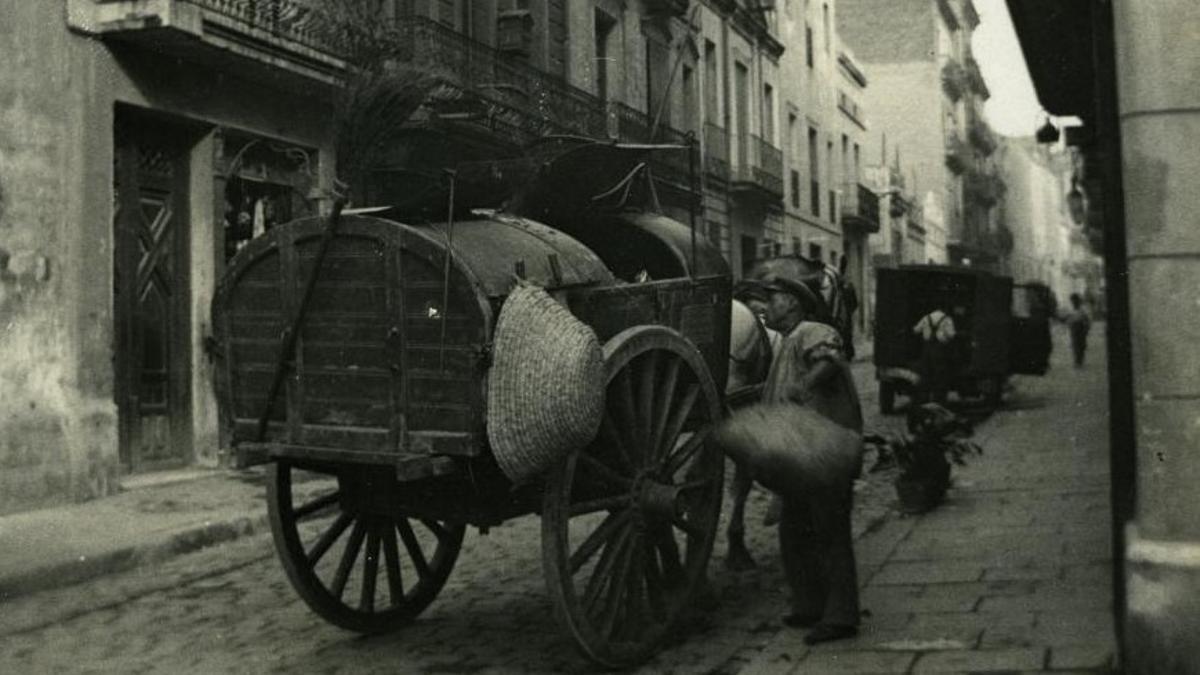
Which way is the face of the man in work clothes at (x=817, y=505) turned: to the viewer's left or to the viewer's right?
to the viewer's left

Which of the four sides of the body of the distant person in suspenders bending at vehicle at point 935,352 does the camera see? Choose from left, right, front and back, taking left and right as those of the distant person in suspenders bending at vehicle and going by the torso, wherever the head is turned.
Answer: back

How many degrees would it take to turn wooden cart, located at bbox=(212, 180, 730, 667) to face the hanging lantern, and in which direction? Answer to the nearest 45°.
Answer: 0° — it already faces it

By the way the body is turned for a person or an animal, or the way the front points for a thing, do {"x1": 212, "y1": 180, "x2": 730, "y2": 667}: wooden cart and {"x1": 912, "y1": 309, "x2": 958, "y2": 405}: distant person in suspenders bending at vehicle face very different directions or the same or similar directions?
same or similar directions

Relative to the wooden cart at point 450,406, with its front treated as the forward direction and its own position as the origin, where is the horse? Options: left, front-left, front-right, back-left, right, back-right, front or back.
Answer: front

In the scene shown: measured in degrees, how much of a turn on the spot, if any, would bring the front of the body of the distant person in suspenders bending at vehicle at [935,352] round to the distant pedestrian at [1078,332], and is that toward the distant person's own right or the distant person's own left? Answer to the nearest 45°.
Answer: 0° — they already face them

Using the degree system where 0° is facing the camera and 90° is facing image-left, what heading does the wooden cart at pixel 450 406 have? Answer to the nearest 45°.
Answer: approximately 225°

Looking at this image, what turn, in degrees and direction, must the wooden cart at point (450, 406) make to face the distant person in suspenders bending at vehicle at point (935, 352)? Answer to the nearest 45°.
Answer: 0° — it already faces them

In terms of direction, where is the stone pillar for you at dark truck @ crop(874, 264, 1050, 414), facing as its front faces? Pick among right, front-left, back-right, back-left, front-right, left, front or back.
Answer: back-right
